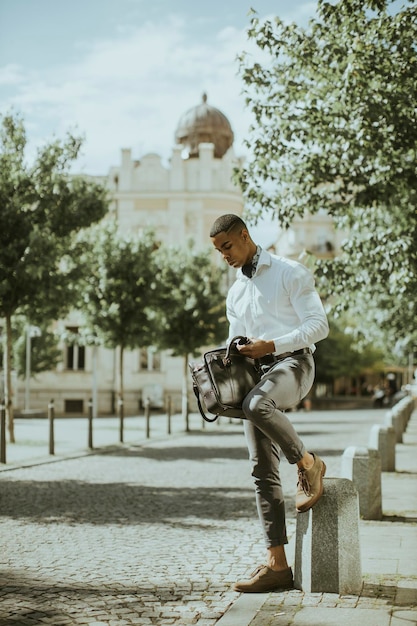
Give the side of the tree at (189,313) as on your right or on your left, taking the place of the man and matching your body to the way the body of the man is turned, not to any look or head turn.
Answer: on your right

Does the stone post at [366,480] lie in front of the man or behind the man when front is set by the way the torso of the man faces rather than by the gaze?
behind

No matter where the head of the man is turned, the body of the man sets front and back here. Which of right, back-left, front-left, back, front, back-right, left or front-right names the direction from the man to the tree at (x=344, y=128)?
back-right

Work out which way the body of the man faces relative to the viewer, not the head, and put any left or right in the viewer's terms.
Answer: facing the viewer and to the left of the viewer

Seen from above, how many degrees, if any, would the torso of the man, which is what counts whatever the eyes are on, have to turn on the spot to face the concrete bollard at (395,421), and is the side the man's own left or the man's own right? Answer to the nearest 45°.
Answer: approximately 135° to the man's own right

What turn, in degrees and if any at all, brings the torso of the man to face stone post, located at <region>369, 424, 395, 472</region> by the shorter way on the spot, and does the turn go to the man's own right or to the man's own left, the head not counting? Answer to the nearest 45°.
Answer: approximately 135° to the man's own right
